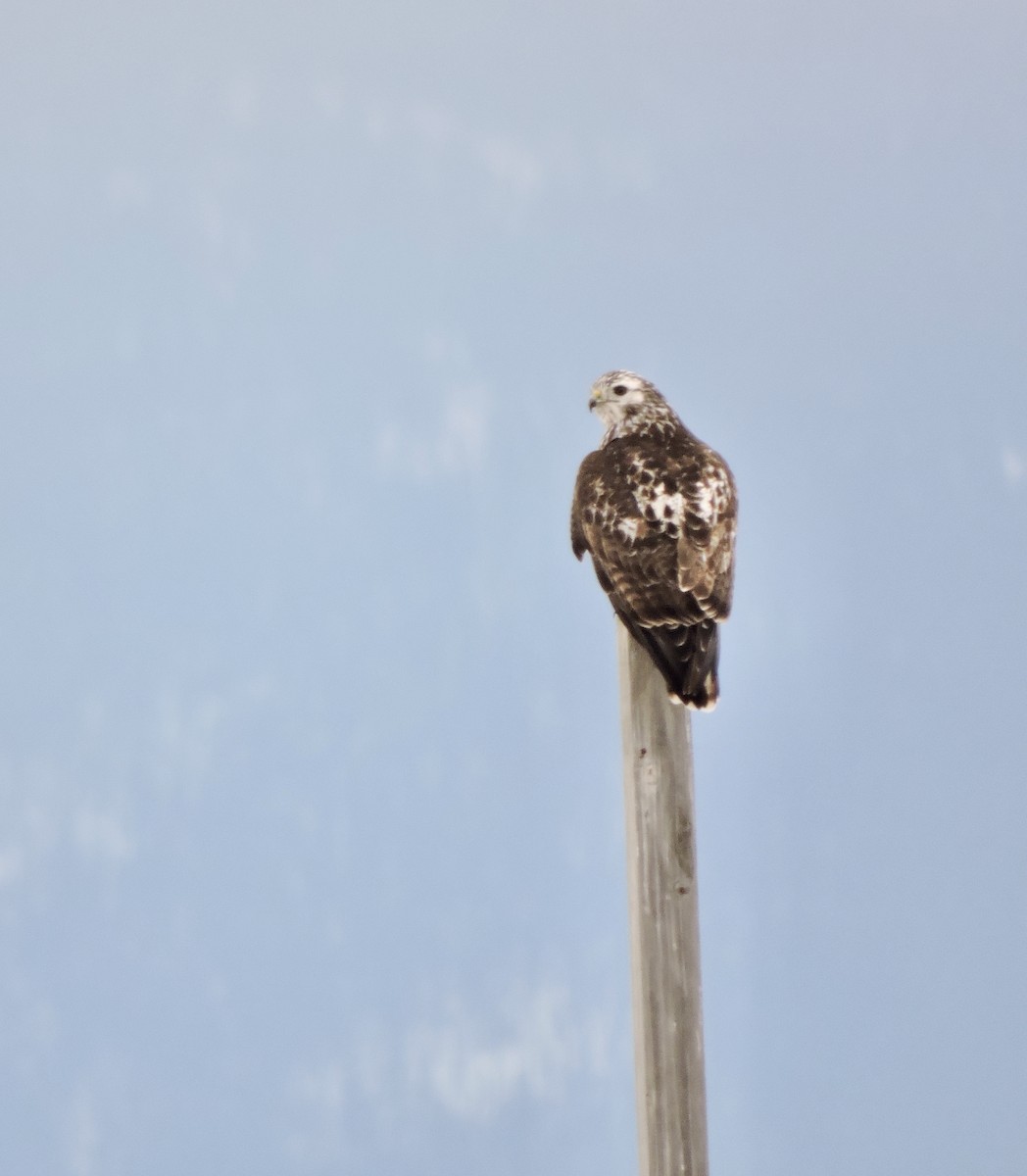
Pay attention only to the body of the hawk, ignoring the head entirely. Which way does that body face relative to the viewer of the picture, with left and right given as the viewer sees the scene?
facing away from the viewer and to the left of the viewer
